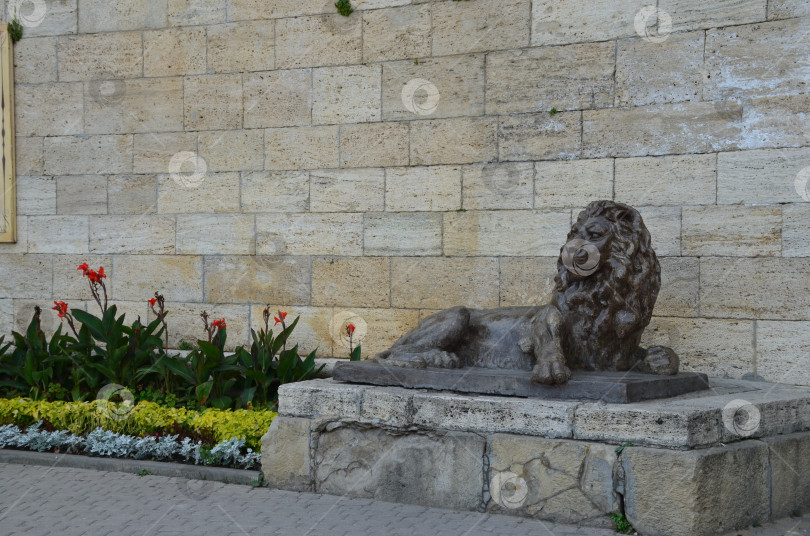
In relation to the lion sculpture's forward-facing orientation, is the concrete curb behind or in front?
behind

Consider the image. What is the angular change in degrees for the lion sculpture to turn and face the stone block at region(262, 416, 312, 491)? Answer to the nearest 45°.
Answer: approximately 135° to its right

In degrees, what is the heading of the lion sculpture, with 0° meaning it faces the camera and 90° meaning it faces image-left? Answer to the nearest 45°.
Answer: approximately 315°

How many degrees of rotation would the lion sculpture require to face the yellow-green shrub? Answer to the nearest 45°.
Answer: approximately 135° to its right
